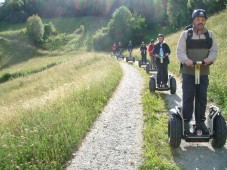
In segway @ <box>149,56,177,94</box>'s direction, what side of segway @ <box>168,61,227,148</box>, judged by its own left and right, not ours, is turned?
back

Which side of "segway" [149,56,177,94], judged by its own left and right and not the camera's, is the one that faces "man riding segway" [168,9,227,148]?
front

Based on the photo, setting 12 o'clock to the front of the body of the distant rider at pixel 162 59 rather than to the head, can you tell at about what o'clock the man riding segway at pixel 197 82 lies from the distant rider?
The man riding segway is roughly at 12 o'clock from the distant rider.

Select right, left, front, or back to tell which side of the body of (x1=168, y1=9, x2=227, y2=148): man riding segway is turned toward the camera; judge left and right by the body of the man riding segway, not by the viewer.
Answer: front

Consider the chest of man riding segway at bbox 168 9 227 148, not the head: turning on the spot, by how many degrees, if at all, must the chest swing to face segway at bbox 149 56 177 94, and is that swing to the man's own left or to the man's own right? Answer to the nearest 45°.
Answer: approximately 180°

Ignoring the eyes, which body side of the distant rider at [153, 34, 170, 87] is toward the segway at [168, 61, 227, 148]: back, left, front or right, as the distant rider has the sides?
front

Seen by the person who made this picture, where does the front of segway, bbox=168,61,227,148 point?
facing the viewer
